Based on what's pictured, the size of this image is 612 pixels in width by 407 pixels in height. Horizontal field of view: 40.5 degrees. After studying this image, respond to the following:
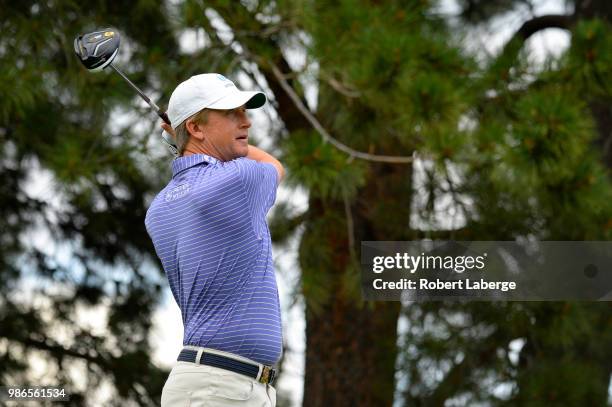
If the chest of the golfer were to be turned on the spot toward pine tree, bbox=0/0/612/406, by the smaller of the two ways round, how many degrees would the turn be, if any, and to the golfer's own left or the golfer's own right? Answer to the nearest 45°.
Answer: approximately 90° to the golfer's own left

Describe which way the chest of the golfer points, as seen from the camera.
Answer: to the viewer's right
